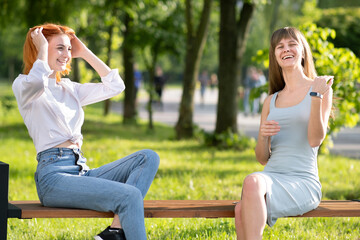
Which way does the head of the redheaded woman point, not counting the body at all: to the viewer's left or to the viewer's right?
to the viewer's right

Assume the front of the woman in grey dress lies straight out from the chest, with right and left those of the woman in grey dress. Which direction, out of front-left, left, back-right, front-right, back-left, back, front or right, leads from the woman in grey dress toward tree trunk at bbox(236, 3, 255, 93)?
back-right

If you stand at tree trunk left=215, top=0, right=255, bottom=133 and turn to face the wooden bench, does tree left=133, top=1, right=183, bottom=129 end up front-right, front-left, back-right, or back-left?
back-right

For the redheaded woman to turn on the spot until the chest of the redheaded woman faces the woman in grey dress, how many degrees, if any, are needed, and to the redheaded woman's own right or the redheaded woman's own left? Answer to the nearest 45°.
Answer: approximately 45° to the redheaded woman's own left

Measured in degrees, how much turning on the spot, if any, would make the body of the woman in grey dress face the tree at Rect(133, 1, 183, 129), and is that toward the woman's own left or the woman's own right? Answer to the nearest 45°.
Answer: approximately 135° to the woman's own right

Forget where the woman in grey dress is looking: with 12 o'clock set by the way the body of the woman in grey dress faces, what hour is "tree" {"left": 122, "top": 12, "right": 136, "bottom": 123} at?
The tree is roughly at 4 o'clock from the woman in grey dress.

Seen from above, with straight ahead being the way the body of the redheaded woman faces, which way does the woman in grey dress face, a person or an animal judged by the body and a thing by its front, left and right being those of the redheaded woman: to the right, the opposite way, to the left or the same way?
to the right

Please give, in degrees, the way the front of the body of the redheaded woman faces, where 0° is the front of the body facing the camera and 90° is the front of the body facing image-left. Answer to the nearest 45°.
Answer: approximately 315°

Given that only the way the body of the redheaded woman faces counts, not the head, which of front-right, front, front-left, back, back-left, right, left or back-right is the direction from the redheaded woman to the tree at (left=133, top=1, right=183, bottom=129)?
back-left

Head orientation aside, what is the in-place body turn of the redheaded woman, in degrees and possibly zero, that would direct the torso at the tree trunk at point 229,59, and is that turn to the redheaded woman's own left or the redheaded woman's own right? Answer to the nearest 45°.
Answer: approximately 135° to the redheaded woman's own left

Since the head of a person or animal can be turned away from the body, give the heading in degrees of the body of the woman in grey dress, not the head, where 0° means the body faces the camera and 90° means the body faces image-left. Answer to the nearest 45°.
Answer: approximately 45°
